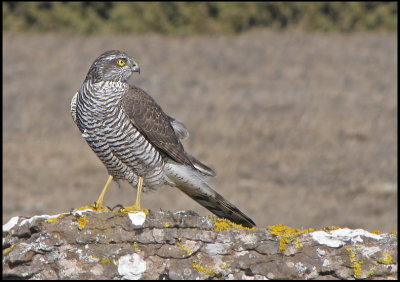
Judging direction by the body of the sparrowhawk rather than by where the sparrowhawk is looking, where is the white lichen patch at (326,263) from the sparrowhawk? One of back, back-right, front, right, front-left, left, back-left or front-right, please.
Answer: left

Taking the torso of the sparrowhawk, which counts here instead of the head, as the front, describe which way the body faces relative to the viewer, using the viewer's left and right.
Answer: facing the viewer and to the left of the viewer

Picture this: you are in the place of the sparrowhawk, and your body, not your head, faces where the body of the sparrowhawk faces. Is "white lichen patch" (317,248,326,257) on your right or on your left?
on your left

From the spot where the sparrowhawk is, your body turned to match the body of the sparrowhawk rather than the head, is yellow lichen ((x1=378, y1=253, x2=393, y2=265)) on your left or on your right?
on your left
